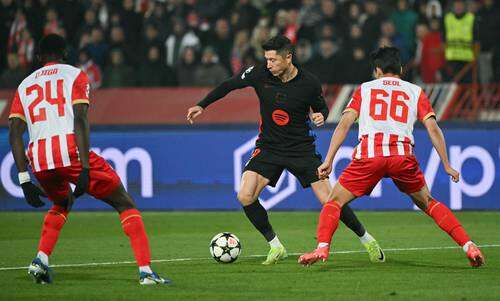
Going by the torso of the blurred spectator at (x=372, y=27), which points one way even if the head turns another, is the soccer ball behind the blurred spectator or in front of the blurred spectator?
in front

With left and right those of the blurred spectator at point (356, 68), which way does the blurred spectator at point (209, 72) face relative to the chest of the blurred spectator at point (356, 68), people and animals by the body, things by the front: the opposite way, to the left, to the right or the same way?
the same way

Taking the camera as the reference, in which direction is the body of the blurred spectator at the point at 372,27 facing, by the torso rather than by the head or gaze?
toward the camera

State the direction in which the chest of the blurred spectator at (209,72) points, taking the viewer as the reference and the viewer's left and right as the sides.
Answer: facing the viewer

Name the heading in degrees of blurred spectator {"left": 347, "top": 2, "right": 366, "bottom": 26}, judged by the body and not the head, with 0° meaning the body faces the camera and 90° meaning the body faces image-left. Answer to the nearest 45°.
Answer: approximately 0°

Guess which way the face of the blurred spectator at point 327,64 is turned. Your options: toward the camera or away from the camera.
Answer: toward the camera

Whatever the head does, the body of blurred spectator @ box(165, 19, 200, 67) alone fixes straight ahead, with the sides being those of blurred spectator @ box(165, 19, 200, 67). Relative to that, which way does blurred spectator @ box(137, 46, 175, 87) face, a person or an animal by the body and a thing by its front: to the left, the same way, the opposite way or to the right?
the same way

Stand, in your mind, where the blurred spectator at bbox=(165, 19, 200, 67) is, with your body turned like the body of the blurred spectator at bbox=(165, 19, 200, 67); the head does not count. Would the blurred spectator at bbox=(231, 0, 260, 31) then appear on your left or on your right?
on your left

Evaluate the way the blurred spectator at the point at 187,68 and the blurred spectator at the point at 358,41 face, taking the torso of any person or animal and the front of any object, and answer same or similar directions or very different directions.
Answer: same or similar directions

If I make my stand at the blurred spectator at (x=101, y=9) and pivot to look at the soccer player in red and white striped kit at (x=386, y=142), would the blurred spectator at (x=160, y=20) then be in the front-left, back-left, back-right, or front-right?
front-left

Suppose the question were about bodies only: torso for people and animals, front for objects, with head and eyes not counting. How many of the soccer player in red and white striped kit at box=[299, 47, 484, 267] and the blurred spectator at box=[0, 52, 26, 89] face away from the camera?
1

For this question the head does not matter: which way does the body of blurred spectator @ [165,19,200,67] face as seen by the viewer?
toward the camera

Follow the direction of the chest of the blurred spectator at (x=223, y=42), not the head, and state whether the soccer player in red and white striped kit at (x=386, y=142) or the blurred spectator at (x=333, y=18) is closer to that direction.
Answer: the soccer player in red and white striped kit

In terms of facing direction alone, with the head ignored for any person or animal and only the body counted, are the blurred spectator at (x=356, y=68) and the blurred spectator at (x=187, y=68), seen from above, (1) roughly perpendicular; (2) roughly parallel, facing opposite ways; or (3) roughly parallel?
roughly parallel

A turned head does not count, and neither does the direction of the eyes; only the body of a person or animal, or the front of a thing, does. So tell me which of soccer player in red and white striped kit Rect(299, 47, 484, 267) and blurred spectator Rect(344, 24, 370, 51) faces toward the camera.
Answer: the blurred spectator

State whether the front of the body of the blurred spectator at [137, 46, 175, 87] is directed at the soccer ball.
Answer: yes
